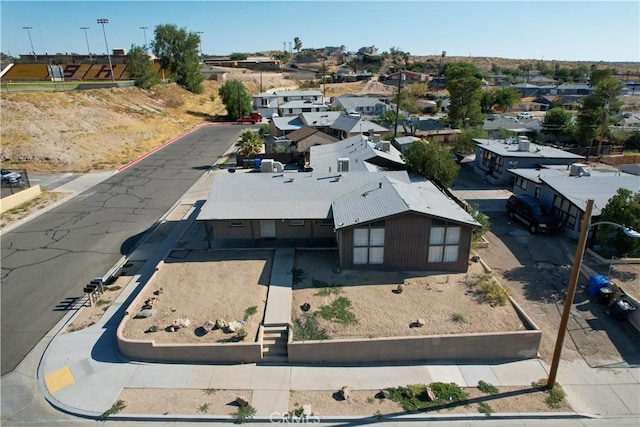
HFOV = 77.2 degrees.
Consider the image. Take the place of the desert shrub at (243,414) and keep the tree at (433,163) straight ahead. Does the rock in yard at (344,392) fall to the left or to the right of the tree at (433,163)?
right

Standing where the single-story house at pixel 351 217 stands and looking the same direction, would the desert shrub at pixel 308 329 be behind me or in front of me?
in front

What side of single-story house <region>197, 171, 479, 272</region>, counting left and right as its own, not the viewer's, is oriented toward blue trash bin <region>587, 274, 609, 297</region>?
left

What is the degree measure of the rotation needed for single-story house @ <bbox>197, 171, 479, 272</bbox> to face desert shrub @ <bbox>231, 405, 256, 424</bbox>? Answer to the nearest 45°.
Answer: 0° — it already faces it

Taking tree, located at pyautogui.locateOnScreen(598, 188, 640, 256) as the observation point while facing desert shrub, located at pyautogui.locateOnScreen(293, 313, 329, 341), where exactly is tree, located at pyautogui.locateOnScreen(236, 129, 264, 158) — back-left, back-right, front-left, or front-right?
front-right

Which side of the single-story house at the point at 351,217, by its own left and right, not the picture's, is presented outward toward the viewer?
front

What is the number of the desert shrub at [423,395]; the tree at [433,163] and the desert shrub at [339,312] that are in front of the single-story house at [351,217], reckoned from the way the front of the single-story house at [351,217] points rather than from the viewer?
2

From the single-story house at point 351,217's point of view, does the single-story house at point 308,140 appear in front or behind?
behind

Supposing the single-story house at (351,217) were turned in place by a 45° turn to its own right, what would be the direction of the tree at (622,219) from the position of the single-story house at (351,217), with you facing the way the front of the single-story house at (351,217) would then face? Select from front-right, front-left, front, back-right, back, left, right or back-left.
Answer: back-left

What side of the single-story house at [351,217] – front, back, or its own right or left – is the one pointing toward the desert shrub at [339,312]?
front

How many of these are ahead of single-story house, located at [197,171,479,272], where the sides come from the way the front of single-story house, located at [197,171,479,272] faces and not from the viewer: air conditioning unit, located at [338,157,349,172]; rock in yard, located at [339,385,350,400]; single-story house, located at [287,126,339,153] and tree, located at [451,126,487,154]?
1

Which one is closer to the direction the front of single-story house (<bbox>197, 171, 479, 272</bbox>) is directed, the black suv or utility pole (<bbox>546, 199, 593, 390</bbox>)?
the utility pole

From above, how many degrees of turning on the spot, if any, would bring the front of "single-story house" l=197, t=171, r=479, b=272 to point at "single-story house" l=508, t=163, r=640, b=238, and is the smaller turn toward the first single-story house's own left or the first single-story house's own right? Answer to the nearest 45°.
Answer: approximately 90° to the first single-story house's own left

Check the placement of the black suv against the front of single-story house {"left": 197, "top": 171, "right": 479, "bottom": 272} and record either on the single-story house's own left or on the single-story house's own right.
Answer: on the single-story house's own left

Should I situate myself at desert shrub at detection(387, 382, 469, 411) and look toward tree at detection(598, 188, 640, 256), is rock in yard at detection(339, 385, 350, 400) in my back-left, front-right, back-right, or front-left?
back-left

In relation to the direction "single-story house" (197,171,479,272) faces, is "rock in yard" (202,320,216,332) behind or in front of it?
in front

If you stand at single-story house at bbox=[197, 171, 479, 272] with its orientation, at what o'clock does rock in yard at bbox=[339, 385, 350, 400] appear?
The rock in yard is roughly at 12 o'clock from the single-story house.
